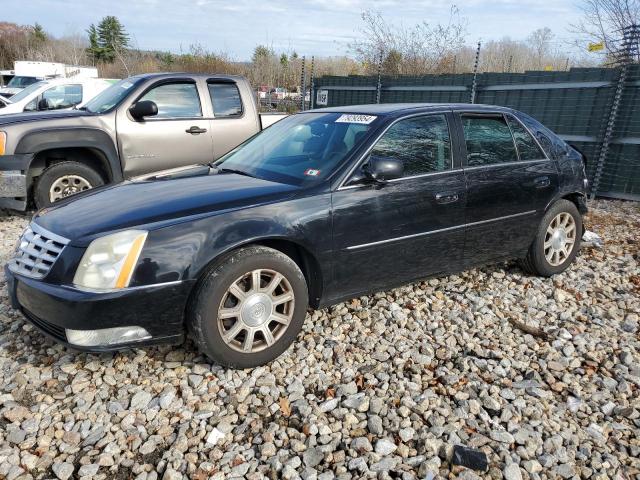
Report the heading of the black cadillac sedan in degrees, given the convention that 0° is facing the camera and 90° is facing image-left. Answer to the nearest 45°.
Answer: approximately 45°

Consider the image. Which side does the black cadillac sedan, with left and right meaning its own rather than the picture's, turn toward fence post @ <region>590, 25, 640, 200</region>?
back
